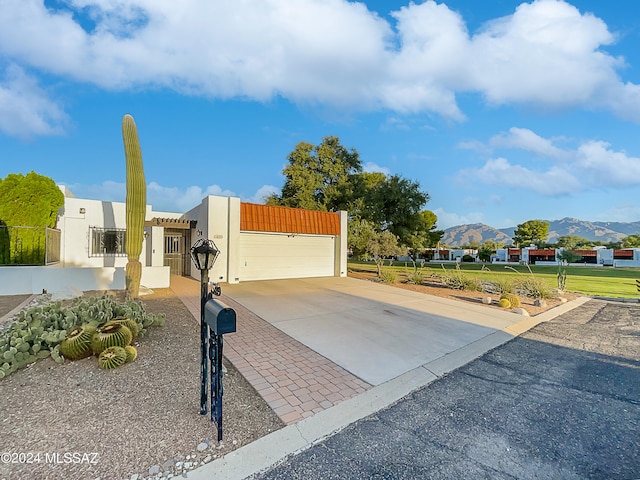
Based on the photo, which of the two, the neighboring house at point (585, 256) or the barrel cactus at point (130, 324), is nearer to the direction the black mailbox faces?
the neighboring house

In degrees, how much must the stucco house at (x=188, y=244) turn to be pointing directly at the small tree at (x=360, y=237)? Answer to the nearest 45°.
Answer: approximately 90° to its left

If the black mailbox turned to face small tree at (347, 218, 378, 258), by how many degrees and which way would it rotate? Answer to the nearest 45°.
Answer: approximately 90° to its left

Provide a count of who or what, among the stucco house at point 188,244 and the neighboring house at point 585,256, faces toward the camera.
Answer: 2

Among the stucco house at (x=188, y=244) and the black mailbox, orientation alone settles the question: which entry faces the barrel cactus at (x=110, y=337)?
the stucco house

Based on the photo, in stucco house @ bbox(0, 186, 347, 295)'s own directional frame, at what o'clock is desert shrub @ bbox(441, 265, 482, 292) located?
The desert shrub is roughly at 10 o'clock from the stucco house.

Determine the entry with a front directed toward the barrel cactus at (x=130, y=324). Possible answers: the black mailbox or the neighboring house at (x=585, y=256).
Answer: the neighboring house

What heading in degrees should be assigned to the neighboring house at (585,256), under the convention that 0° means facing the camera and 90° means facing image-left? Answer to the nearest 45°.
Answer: approximately 0°

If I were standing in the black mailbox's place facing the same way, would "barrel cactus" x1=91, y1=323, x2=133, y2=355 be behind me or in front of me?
behind

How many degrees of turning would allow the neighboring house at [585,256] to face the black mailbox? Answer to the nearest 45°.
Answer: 0° — it already faces it

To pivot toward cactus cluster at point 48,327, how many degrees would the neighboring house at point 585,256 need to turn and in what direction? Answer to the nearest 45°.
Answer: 0° — it already faces it

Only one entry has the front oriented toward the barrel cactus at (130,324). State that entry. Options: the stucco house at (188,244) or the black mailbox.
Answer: the stucco house
